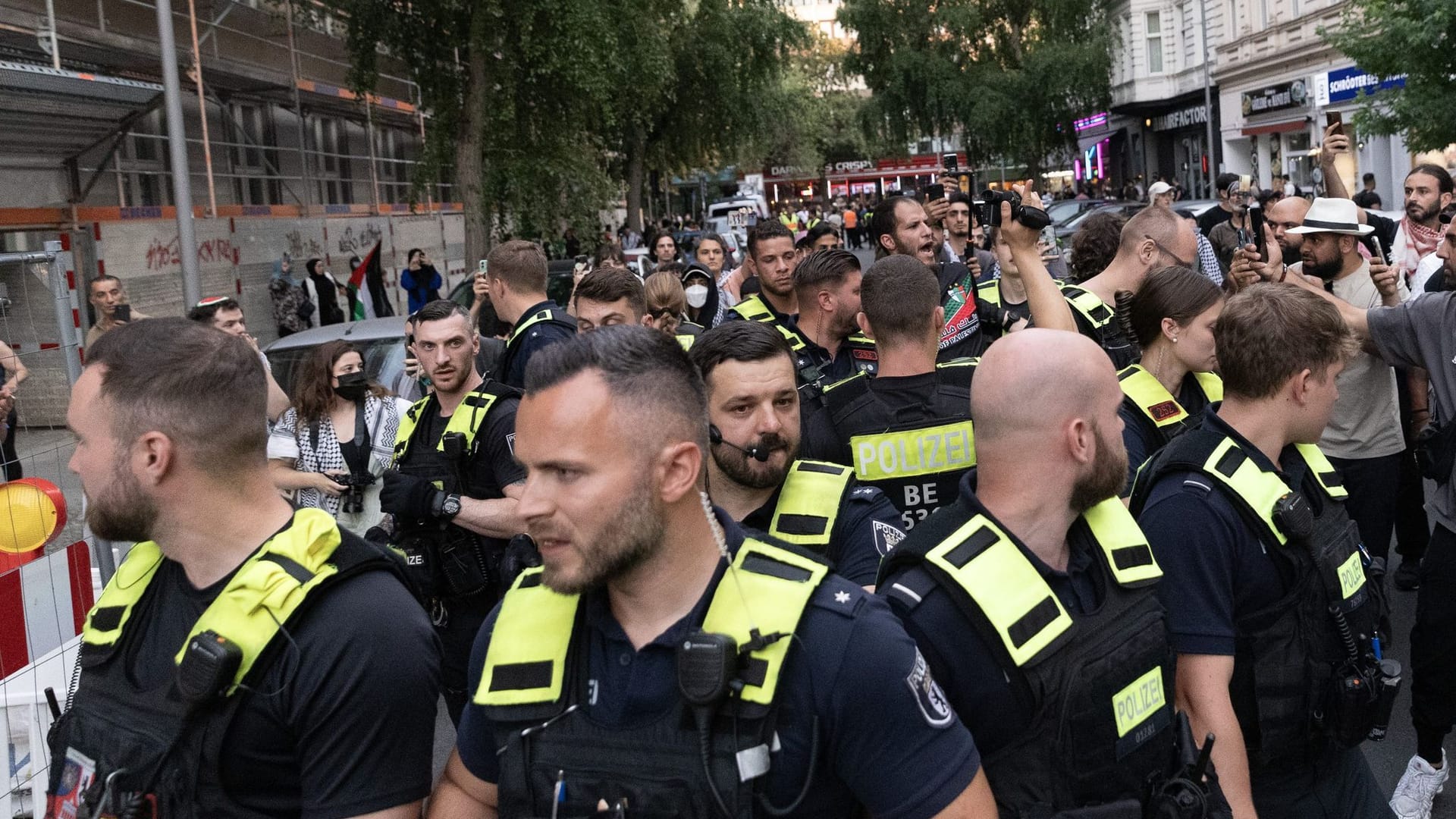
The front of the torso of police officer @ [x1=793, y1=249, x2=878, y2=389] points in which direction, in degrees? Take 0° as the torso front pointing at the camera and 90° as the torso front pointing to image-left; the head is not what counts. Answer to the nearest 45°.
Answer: approximately 315°

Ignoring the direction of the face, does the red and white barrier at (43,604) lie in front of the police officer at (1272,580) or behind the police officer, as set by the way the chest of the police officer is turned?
behind

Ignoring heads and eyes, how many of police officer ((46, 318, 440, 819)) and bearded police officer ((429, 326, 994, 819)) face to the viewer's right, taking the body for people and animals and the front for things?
0

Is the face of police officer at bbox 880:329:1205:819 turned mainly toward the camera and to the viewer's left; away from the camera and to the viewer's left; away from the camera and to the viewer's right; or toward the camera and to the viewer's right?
away from the camera and to the viewer's right

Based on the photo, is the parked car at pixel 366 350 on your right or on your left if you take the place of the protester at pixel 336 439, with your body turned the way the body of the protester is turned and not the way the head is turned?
on your left

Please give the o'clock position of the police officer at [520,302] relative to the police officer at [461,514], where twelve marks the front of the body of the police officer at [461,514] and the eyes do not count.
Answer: the police officer at [520,302] is roughly at 5 o'clock from the police officer at [461,514].

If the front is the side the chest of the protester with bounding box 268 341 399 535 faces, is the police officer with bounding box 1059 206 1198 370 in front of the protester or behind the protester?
in front
